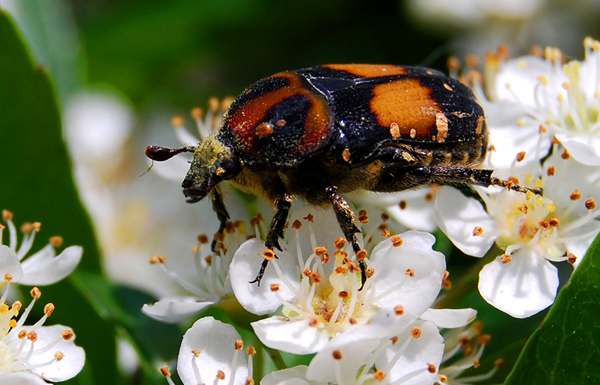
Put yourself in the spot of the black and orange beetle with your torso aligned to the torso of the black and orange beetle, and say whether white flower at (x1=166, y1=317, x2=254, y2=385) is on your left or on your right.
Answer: on your left

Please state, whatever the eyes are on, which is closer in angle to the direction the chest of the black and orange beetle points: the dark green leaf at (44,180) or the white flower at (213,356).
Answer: the dark green leaf

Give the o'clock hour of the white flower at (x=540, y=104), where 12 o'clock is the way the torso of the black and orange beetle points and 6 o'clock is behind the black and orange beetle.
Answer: The white flower is roughly at 5 o'clock from the black and orange beetle.

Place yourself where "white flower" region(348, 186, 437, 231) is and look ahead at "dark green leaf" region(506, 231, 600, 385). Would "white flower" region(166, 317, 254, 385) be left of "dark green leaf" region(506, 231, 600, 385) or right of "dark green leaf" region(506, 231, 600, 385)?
right

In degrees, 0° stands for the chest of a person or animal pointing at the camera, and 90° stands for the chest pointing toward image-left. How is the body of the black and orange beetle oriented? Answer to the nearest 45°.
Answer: approximately 90°

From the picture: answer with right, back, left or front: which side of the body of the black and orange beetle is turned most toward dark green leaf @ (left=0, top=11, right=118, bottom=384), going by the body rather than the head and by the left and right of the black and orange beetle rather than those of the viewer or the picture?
front
